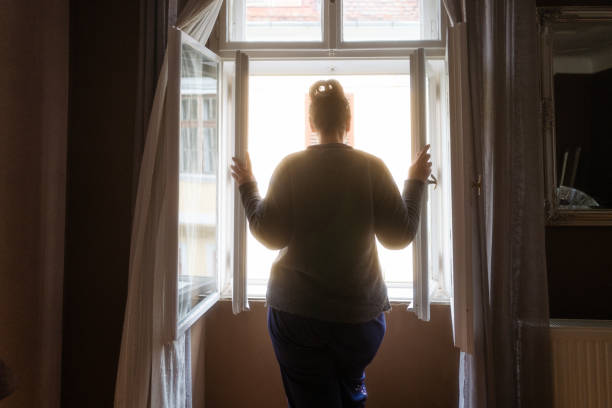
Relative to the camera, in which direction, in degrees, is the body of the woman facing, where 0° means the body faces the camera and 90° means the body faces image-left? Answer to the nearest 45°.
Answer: approximately 180°

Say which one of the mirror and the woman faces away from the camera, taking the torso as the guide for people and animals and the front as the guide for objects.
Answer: the woman

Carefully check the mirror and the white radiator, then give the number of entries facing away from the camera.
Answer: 0

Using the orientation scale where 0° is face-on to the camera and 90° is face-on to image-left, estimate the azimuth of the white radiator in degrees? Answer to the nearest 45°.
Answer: approximately 0°

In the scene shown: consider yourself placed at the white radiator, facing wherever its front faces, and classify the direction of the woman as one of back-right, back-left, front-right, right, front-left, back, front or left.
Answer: front-right

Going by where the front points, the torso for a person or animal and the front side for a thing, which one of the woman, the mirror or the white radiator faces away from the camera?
the woman

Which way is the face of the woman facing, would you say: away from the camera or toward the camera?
away from the camera
